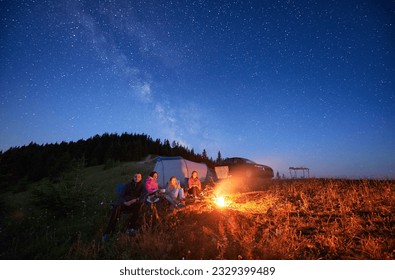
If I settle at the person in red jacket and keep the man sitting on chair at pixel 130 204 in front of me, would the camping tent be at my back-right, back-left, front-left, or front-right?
back-right

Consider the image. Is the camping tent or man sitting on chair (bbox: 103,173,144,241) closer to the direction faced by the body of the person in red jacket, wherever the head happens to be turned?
the man sitting on chair

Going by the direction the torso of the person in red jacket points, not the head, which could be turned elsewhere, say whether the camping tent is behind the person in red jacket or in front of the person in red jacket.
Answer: behind

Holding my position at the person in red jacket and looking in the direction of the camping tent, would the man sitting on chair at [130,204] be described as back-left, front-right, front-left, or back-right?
back-left

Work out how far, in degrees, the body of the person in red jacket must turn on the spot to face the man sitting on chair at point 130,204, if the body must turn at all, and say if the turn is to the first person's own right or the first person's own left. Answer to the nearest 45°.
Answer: approximately 45° to the first person's own right

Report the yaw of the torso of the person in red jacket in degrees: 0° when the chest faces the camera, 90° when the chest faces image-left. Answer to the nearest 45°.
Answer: approximately 0°
